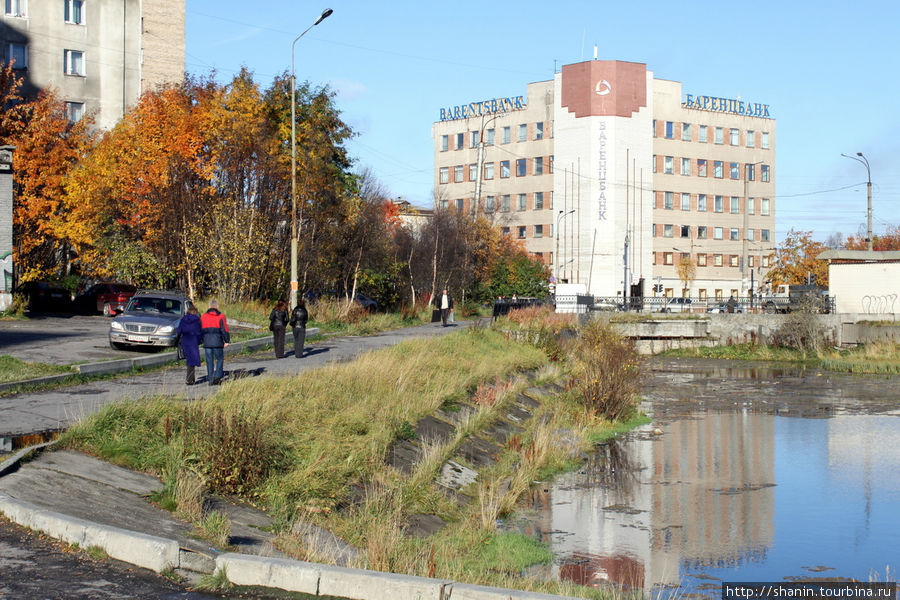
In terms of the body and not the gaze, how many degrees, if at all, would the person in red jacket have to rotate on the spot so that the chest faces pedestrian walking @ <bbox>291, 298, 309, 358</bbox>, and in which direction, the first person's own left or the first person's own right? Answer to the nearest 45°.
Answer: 0° — they already face them

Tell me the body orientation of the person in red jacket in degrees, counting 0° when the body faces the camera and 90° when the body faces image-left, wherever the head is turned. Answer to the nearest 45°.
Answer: approximately 180°

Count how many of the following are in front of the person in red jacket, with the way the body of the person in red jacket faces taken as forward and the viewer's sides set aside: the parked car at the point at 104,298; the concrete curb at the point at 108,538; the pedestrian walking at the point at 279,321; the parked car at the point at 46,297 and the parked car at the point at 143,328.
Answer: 4

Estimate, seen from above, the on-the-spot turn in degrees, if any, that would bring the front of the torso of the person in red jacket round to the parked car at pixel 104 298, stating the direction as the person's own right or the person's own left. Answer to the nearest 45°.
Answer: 0° — they already face it

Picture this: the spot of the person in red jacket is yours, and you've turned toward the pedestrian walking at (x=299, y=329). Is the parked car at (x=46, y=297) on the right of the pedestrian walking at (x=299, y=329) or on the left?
left

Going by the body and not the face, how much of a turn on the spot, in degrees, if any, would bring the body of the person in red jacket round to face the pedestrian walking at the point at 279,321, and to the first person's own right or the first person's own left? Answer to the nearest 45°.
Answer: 0° — they already face them

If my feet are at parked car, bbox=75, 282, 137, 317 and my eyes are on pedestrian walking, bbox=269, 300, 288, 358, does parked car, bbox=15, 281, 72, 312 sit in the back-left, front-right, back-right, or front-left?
back-right

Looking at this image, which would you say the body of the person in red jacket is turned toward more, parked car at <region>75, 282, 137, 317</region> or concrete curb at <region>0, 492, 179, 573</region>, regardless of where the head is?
the parked car

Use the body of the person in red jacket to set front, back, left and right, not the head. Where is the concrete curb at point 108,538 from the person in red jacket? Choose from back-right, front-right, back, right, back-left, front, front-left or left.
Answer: back

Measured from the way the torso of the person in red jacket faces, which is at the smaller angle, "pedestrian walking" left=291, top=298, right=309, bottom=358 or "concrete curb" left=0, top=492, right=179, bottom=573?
the pedestrian walking

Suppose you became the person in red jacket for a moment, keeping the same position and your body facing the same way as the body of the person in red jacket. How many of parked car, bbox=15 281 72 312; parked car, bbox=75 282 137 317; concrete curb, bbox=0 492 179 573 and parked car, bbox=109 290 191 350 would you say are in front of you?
3
